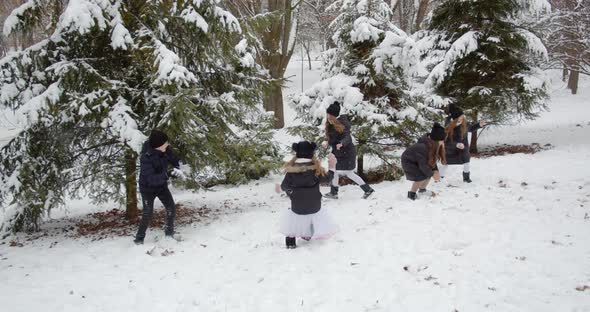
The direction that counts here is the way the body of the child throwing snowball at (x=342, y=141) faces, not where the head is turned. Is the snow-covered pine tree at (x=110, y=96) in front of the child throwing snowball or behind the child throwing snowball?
in front

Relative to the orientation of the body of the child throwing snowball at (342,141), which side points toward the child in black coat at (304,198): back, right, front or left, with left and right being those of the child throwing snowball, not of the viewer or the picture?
left

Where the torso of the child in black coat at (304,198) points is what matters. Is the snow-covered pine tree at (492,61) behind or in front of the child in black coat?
in front

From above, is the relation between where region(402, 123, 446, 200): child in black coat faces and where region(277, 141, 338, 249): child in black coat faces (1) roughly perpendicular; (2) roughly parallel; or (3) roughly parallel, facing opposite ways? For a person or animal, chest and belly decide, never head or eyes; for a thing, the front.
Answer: roughly perpendicular

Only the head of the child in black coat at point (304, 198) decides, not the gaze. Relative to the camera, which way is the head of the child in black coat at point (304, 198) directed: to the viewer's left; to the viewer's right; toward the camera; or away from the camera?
away from the camera

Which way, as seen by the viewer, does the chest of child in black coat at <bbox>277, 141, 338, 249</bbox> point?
away from the camera

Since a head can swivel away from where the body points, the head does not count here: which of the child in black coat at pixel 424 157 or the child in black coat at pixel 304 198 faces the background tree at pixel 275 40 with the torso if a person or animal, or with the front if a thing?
the child in black coat at pixel 304 198

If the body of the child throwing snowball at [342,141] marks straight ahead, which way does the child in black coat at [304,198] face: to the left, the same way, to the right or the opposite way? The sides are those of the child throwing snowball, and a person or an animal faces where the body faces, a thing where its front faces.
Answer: to the right

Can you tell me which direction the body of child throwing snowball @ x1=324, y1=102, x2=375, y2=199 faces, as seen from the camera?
to the viewer's left

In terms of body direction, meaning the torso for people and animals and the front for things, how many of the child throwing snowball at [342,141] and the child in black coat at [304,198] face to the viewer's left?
1
